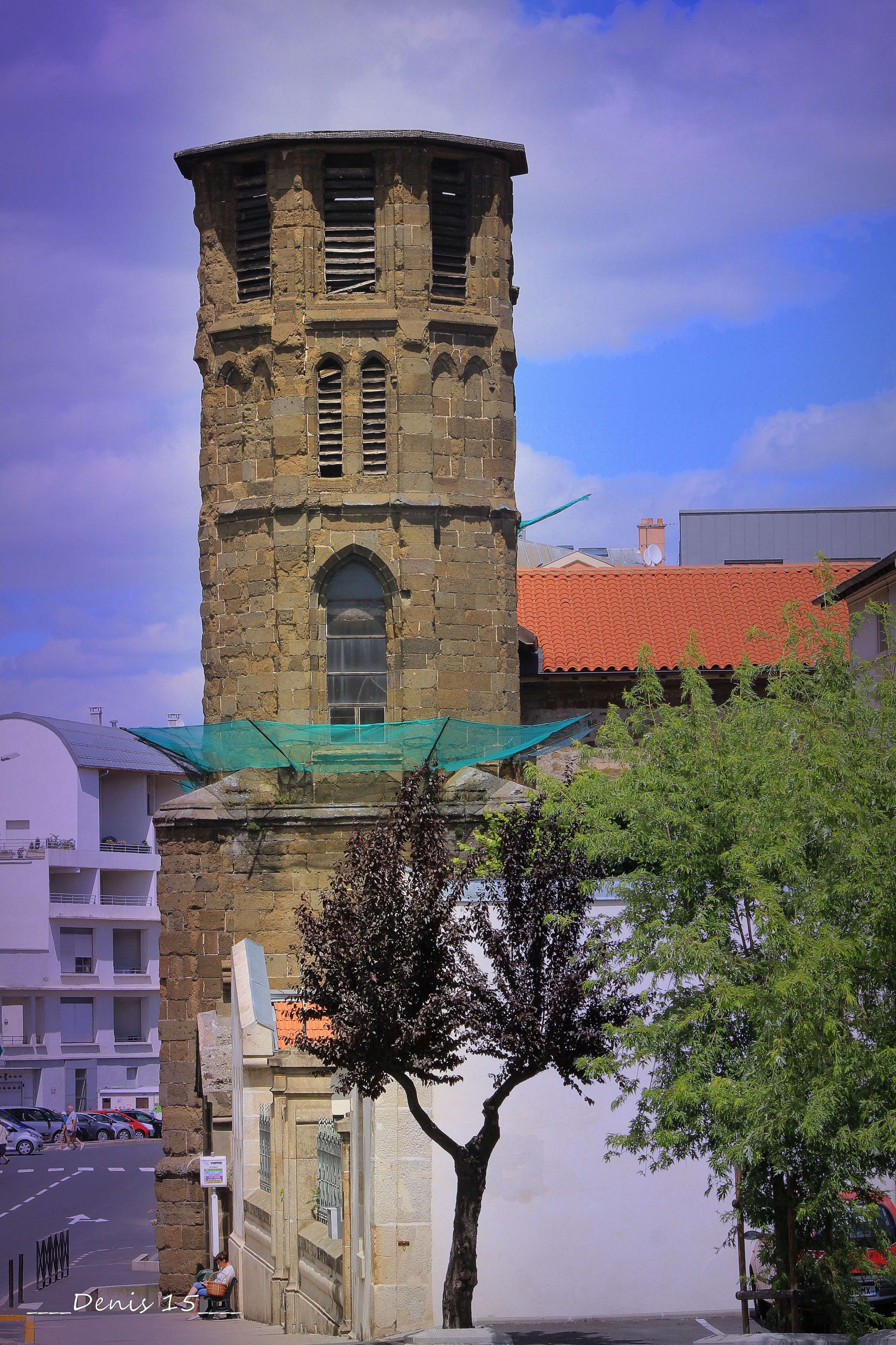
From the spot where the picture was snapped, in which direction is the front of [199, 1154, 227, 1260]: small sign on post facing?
facing the viewer

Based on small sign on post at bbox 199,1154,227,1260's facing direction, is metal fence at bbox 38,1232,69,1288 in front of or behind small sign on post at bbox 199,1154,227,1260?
behind

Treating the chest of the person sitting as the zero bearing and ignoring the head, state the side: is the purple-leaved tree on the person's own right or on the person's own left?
on the person's own left

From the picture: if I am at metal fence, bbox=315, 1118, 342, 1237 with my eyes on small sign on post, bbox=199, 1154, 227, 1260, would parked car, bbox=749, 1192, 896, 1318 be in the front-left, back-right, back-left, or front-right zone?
back-right

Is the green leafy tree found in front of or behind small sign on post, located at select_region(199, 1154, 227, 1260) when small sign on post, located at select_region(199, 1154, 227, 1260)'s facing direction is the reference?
in front

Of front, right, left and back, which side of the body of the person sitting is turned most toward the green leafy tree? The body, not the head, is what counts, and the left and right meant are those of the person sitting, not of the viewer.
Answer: back
